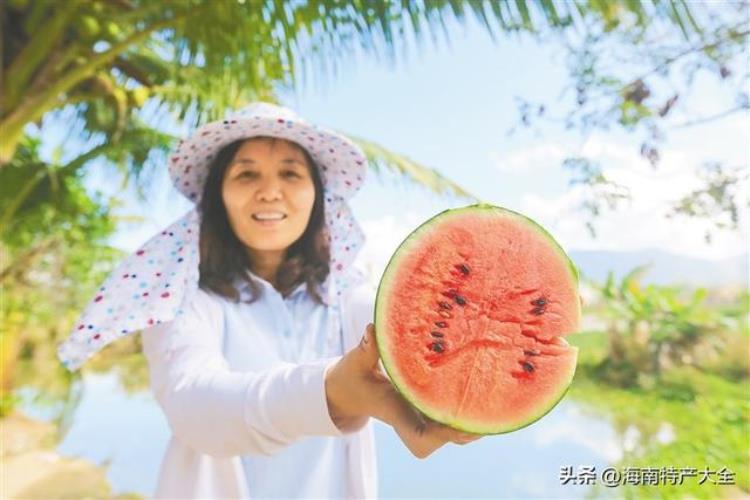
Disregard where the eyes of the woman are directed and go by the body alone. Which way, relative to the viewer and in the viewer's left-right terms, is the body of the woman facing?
facing the viewer

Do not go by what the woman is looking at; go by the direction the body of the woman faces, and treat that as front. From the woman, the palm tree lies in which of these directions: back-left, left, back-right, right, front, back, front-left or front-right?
back
